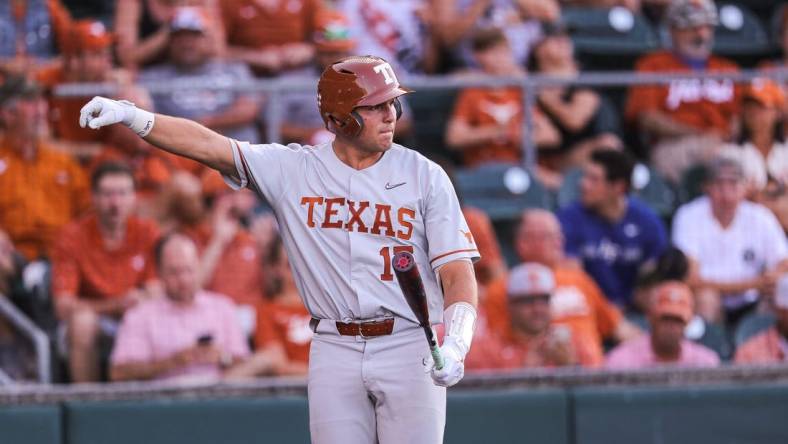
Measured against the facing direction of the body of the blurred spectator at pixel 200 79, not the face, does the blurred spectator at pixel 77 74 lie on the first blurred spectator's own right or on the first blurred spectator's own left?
on the first blurred spectator's own right

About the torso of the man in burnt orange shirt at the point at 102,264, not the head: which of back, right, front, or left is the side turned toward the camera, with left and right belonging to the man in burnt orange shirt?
front

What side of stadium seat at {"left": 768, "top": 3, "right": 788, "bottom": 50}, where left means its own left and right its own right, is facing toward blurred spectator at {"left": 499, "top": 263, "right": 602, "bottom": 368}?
front

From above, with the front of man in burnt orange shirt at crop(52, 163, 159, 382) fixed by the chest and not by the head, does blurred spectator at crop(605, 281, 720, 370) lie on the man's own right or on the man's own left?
on the man's own left

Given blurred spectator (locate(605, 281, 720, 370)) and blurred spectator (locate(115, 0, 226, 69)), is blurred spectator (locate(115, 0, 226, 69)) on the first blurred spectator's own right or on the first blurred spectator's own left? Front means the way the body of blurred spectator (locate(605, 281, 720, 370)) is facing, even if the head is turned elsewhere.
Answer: on the first blurred spectator's own right

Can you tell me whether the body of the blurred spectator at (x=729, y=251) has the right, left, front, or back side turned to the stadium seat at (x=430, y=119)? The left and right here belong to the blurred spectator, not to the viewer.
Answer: right

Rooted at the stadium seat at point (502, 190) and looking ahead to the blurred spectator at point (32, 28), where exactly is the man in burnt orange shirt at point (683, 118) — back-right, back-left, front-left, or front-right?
back-right
